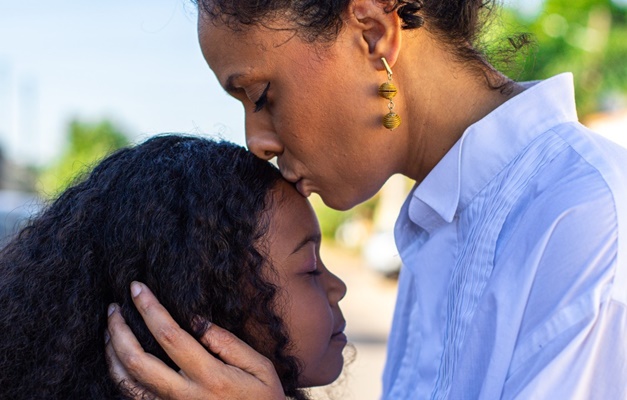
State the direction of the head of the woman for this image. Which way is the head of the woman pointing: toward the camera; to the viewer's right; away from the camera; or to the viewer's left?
to the viewer's left

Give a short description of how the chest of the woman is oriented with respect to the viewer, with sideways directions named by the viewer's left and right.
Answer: facing to the left of the viewer

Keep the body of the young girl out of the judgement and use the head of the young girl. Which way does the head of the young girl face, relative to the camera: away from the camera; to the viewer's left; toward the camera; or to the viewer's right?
to the viewer's right

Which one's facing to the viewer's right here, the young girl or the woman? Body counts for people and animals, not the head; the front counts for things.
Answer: the young girl

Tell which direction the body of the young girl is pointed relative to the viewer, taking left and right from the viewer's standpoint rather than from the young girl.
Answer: facing to the right of the viewer

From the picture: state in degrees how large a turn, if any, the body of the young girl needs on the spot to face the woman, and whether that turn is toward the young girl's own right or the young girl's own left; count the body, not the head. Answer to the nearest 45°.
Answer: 0° — they already face them

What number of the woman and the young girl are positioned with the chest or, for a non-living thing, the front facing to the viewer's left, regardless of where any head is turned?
1

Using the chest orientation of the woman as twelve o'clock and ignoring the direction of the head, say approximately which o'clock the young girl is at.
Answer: The young girl is roughly at 12 o'clock from the woman.

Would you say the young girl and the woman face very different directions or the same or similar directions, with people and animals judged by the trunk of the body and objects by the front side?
very different directions
